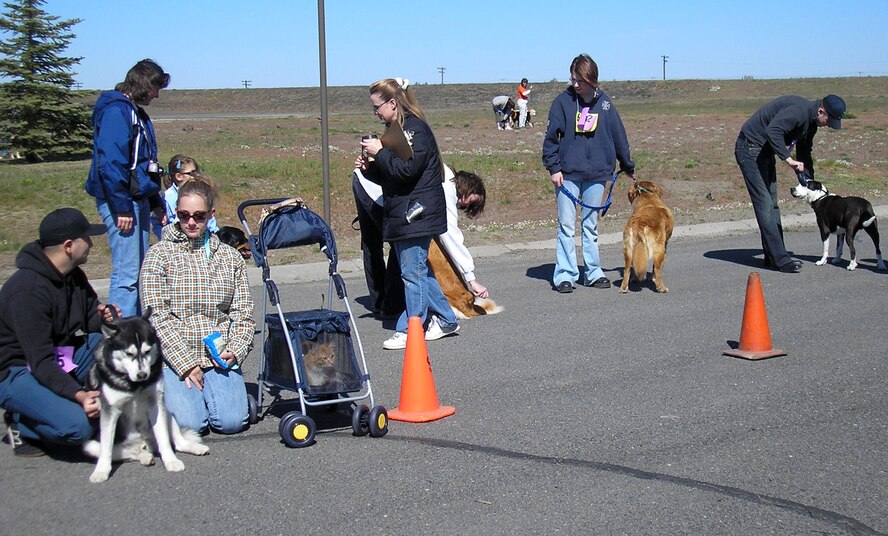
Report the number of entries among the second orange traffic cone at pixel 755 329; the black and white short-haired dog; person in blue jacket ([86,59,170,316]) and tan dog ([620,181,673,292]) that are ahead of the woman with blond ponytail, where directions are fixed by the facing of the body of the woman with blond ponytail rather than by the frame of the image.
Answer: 1

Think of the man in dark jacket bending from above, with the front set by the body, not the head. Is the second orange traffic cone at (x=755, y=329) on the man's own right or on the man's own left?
on the man's own right

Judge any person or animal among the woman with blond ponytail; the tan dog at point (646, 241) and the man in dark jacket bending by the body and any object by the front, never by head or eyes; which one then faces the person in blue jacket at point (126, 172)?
the woman with blond ponytail

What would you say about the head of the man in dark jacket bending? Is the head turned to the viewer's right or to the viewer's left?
to the viewer's right

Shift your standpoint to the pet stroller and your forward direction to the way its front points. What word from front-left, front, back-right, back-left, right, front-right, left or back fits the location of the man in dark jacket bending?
left

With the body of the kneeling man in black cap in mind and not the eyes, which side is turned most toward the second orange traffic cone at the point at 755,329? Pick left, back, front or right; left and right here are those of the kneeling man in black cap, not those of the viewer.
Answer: front

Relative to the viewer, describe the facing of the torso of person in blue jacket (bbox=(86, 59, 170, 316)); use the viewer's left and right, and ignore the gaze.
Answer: facing to the right of the viewer

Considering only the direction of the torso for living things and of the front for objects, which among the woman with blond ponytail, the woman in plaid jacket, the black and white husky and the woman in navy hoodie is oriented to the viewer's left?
the woman with blond ponytail

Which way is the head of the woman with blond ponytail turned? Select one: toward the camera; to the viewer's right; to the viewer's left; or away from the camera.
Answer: to the viewer's left

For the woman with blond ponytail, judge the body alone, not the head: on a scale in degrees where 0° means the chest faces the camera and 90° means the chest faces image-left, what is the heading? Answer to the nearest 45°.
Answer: approximately 90°

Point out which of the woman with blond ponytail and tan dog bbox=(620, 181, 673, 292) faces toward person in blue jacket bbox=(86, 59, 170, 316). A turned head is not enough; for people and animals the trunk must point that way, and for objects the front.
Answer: the woman with blond ponytail

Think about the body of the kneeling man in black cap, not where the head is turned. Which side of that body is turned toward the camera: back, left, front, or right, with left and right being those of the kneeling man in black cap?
right

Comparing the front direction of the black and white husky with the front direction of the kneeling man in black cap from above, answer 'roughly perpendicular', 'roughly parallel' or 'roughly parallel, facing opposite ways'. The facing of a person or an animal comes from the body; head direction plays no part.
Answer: roughly perpendicular

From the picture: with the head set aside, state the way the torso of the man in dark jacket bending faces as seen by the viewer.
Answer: to the viewer's right
